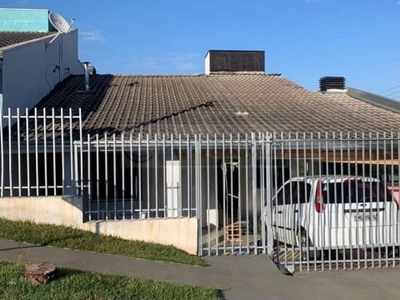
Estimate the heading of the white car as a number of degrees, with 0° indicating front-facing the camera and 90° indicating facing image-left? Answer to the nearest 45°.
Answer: approximately 135°

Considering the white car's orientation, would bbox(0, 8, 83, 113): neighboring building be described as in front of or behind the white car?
in front

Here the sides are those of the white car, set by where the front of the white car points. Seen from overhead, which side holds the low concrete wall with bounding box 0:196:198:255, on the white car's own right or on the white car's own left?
on the white car's own left

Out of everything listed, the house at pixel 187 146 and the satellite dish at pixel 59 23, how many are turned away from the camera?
0

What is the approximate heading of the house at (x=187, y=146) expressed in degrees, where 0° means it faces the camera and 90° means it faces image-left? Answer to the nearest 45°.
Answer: approximately 0°
